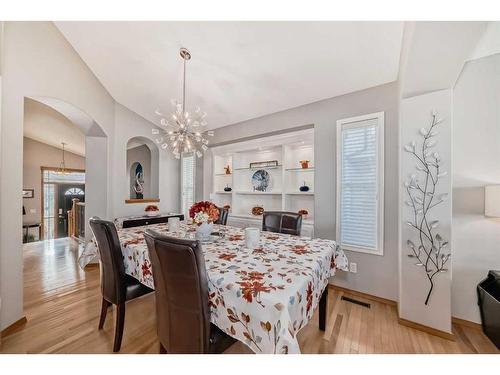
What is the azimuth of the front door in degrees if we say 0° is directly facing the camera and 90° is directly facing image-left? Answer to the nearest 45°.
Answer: approximately 0°

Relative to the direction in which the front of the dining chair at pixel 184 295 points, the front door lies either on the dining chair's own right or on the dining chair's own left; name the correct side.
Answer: on the dining chair's own left

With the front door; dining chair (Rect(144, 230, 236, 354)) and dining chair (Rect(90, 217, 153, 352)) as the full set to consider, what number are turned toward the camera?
1

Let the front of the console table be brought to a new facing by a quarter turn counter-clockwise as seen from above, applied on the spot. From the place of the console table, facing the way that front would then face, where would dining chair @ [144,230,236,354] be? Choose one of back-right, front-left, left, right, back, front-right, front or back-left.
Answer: back-right

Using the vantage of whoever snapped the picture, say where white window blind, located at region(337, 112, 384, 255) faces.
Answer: facing the viewer and to the left of the viewer

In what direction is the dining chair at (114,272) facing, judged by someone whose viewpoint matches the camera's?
facing away from the viewer and to the right of the viewer

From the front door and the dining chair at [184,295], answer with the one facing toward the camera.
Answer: the front door

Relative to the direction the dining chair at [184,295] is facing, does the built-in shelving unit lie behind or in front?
in front

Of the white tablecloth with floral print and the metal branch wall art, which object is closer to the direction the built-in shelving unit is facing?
the white tablecloth with floral print

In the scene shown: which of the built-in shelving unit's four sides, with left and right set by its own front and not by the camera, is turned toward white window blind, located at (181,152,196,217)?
right

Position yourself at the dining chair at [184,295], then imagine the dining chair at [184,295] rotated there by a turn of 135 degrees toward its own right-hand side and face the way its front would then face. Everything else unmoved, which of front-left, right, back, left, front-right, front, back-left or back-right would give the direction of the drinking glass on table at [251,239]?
back-left

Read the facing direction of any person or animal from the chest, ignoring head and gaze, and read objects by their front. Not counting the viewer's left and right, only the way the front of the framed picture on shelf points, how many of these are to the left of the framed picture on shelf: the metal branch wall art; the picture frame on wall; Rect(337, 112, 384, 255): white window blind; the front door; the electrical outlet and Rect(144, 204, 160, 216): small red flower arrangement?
3

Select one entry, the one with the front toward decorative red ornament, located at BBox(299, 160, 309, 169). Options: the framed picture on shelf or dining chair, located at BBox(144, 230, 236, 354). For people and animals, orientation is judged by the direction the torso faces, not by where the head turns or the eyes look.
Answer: the dining chair

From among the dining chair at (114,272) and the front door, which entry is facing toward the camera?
the front door

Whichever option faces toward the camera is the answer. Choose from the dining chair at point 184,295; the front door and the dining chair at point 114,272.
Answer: the front door

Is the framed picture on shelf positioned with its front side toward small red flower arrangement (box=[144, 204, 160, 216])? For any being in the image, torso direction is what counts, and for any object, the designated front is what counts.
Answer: no

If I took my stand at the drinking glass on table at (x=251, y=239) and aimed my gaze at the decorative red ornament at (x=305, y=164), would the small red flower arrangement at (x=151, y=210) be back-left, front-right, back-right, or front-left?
front-left

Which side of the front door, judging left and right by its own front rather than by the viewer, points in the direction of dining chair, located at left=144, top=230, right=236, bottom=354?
front

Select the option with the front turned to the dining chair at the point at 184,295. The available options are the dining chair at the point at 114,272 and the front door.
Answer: the front door
